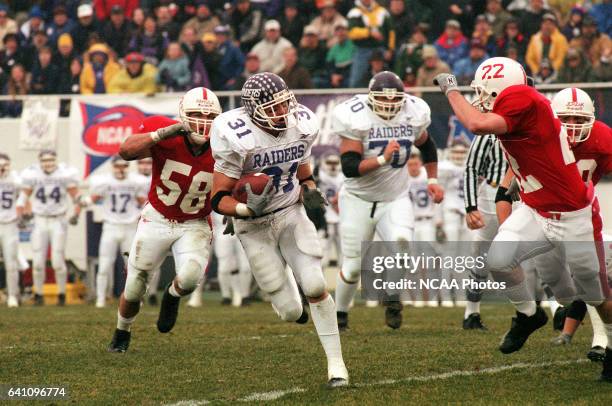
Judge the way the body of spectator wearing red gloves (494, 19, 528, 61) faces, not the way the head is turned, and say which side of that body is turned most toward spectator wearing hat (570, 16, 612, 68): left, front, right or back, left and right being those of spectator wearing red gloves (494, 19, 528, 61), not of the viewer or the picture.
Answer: left

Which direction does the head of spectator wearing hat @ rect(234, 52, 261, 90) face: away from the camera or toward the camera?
toward the camera

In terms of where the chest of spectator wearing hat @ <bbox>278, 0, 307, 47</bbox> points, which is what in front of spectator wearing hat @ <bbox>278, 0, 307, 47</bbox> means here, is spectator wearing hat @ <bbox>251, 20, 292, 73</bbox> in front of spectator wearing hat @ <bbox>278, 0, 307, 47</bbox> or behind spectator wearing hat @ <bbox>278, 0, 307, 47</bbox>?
in front

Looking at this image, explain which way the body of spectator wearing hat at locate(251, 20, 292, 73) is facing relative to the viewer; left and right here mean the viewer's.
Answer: facing the viewer

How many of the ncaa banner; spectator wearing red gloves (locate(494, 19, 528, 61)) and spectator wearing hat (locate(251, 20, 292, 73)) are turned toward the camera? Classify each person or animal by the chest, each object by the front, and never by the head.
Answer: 3

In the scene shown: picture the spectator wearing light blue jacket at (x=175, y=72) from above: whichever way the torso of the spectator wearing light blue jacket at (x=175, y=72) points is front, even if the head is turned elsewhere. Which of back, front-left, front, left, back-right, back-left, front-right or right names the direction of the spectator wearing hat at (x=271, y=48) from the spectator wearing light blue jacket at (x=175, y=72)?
left

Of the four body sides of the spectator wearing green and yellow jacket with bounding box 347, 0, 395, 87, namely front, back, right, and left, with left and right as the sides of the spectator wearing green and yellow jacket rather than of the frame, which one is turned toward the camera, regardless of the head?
front

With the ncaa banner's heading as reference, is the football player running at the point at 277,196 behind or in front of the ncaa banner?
in front

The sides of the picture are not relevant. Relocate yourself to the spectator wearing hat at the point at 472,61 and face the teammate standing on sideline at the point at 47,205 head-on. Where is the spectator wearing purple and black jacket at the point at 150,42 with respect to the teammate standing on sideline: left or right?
right

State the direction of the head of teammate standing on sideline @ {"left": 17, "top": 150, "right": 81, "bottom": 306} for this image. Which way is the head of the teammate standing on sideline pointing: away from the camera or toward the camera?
toward the camera

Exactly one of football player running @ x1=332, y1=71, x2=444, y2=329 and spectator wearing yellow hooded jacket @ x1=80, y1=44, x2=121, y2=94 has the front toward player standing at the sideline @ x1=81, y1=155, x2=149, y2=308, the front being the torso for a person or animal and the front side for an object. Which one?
the spectator wearing yellow hooded jacket

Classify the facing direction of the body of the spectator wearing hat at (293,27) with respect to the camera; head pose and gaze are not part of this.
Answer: toward the camera

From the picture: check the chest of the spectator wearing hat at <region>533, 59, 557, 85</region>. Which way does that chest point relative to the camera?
toward the camera

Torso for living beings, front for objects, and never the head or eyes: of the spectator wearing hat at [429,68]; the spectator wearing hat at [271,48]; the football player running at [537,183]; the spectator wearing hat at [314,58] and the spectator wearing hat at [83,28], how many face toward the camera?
4
